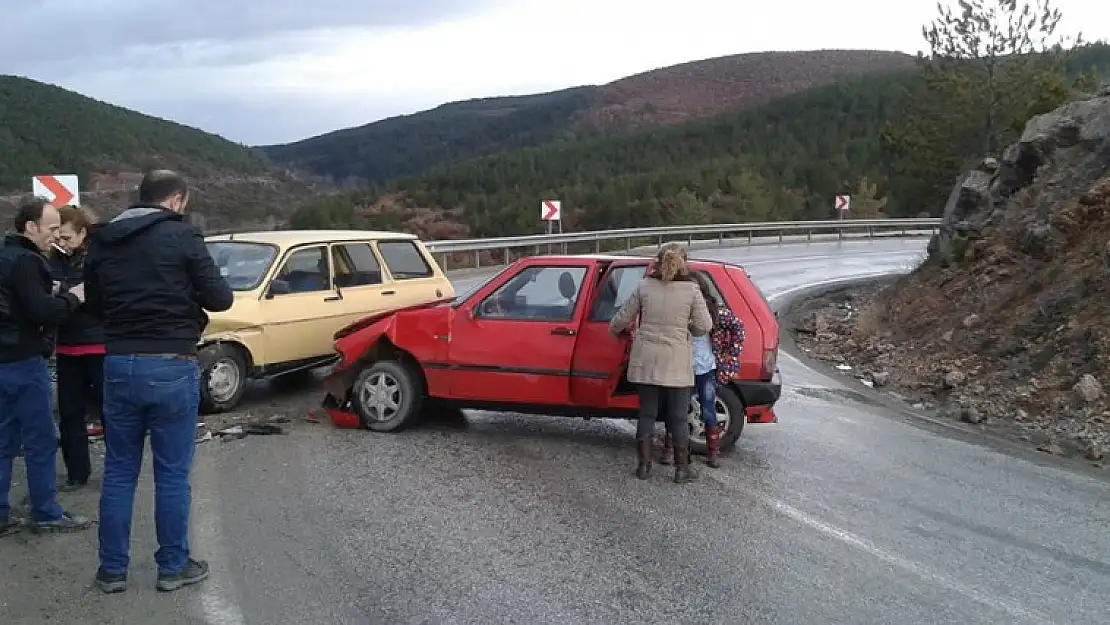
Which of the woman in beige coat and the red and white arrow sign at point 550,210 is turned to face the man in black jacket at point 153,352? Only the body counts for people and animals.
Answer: the red and white arrow sign

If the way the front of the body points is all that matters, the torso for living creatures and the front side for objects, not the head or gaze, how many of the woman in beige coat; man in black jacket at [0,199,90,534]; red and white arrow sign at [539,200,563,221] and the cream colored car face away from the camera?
1

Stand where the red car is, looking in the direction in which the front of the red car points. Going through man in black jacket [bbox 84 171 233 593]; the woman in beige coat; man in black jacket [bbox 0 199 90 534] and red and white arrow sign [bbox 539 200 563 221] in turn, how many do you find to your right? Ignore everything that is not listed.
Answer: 1

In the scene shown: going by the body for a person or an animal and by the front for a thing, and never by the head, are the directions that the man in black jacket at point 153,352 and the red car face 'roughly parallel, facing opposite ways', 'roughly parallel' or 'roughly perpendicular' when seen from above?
roughly perpendicular

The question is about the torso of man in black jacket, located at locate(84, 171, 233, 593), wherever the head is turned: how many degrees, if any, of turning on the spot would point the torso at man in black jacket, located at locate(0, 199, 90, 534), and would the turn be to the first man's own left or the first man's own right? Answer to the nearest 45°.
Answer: approximately 90° to the first man's own left

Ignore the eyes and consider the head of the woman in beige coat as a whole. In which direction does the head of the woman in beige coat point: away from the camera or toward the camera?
away from the camera

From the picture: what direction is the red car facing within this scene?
to the viewer's left

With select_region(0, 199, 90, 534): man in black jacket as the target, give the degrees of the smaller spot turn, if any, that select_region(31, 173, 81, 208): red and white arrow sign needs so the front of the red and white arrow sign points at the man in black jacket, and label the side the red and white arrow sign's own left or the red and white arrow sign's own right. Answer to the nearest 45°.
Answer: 0° — it already faces them

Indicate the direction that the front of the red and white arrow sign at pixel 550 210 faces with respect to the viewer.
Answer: facing the viewer

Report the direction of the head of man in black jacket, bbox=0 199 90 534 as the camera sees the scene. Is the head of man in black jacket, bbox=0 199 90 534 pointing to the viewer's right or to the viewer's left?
to the viewer's right

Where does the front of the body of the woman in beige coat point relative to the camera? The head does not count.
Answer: away from the camera

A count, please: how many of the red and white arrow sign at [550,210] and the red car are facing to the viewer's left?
1

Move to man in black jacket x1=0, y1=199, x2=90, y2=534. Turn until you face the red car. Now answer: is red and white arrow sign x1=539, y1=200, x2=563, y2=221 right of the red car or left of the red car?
left

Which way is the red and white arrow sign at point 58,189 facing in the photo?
toward the camera
